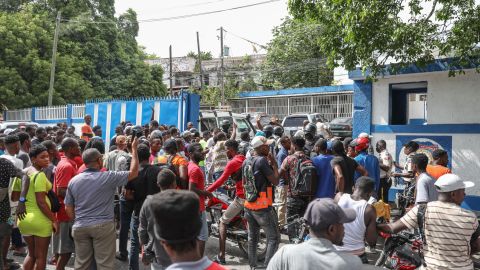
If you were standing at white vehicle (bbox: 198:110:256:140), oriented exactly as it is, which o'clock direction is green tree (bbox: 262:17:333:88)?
The green tree is roughly at 8 o'clock from the white vehicle.

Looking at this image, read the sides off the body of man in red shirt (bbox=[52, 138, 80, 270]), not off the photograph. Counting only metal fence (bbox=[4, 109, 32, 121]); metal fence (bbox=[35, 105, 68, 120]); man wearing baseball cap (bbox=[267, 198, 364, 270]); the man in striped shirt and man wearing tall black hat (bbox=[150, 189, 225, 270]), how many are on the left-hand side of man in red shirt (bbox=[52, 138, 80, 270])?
2

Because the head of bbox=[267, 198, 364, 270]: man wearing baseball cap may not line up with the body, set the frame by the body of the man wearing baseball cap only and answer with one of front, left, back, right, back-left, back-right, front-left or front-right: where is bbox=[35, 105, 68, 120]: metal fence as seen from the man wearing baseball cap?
left

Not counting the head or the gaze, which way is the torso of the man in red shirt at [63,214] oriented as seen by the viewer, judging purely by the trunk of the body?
to the viewer's right

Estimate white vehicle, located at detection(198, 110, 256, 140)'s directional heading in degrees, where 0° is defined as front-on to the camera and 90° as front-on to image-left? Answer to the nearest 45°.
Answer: approximately 315°

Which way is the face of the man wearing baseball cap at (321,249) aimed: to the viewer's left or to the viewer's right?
to the viewer's right

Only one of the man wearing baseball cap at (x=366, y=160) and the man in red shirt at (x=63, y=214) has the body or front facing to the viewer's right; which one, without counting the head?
the man in red shirt

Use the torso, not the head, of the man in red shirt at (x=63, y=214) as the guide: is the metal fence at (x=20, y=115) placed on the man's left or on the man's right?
on the man's left

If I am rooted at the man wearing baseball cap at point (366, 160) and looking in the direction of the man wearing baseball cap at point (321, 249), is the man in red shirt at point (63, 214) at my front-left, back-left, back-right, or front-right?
front-right

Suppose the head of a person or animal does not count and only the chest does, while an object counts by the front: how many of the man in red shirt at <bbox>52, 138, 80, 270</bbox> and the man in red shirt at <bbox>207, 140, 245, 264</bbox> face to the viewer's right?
1
